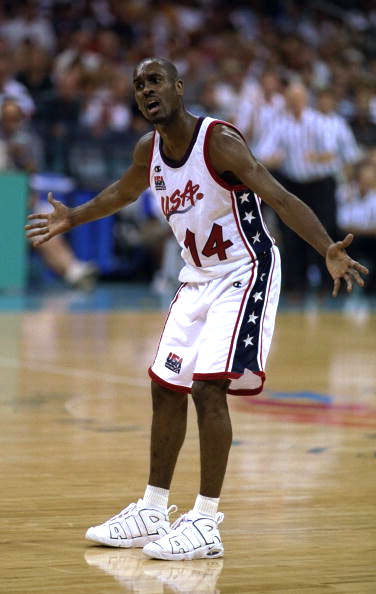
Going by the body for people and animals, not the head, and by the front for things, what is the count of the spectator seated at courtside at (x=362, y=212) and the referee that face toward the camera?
2

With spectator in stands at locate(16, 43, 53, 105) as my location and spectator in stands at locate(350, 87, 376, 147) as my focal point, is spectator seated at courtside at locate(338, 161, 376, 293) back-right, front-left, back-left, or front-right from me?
front-right

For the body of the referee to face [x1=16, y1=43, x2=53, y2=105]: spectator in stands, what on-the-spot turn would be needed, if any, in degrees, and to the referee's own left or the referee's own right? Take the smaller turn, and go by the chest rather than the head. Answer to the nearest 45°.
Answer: approximately 90° to the referee's own right

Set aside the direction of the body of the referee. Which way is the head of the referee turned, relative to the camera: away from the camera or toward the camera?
toward the camera

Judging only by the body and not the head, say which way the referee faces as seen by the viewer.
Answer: toward the camera

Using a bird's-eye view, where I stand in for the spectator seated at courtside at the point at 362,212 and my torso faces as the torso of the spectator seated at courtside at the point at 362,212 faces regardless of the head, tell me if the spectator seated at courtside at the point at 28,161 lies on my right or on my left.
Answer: on my right

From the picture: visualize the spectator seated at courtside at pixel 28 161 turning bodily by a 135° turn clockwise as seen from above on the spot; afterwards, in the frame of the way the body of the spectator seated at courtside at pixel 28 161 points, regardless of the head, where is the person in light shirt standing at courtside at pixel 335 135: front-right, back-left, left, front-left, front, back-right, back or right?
back

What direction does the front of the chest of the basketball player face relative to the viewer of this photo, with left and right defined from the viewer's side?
facing the viewer and to the left of the viewer

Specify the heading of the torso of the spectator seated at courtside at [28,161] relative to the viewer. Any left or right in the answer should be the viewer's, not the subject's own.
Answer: facing the viewer and to the right of the viewer

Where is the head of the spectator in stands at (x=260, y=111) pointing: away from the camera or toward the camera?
toward the camera
